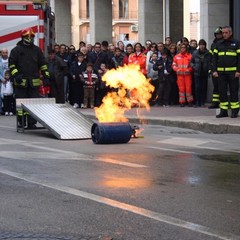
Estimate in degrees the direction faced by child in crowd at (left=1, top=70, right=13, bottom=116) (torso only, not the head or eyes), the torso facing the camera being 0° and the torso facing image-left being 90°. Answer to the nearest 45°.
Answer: approximately 0°

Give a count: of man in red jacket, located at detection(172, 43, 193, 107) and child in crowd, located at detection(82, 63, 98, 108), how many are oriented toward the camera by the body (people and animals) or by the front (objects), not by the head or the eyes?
2

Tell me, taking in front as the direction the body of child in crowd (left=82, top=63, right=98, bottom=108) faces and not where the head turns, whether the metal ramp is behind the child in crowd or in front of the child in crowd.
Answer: in front

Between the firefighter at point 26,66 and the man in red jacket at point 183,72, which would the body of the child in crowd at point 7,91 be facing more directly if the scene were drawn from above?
the firefighter

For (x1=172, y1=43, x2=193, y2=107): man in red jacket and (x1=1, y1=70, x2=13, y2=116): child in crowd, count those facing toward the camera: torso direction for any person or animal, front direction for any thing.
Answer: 2

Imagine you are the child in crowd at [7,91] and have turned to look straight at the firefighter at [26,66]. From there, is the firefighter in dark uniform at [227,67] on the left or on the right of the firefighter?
left

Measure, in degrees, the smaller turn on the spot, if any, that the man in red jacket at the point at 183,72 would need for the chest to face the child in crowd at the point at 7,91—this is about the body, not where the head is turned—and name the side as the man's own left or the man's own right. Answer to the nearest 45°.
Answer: approximately 90° to the man's own right

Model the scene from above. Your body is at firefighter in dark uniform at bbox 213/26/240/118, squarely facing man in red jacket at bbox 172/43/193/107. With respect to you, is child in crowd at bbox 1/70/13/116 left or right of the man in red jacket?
left

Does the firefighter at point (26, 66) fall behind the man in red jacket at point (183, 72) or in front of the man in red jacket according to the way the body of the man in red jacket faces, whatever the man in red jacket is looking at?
in front

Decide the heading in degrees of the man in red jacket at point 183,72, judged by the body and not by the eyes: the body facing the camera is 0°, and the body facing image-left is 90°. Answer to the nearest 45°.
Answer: approximately 0°
